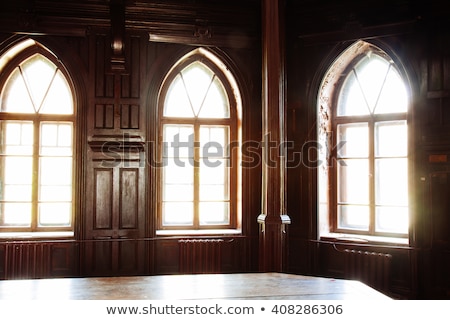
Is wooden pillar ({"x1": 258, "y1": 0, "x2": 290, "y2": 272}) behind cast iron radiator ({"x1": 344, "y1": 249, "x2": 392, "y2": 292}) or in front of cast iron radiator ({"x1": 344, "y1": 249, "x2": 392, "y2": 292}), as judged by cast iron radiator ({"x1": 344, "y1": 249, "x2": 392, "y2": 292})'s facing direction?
in front

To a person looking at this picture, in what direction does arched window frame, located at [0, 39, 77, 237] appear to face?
facing the viewer

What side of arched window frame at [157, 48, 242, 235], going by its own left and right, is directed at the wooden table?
front

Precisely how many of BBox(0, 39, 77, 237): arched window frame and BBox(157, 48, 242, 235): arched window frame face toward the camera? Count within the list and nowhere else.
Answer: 2

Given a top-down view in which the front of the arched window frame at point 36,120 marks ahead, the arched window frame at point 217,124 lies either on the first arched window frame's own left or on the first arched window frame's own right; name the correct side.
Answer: on the first arched window frame's own left

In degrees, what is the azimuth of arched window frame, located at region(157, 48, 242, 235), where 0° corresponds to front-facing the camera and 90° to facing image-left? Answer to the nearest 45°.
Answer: approximately 0°

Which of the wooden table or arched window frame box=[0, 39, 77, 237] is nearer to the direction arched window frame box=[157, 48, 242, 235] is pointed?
the wooden table

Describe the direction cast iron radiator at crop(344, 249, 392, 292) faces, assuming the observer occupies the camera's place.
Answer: facing the viewer and to the left of the viewer

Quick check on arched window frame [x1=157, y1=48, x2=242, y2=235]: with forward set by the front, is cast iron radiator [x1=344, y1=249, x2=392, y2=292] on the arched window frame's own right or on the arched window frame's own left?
on the arched window frame's own left

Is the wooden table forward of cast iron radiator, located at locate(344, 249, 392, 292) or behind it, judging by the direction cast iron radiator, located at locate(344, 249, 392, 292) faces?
forward

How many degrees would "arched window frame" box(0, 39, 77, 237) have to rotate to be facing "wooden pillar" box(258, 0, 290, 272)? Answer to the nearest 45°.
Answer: approximately 45° to its left

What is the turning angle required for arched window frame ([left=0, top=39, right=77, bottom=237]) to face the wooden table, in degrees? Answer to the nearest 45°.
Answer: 0° — it already faces it
